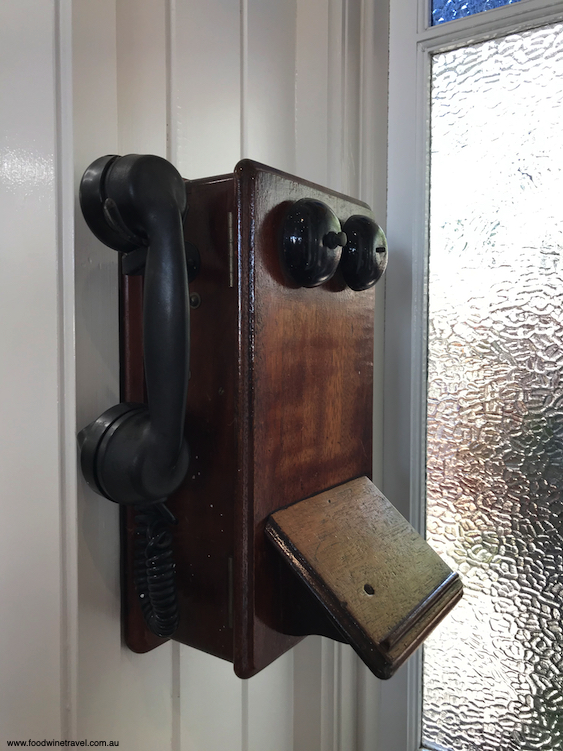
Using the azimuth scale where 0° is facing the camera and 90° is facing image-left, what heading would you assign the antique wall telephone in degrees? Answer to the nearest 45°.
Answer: approximately 315°

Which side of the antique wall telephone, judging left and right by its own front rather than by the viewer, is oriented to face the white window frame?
left
